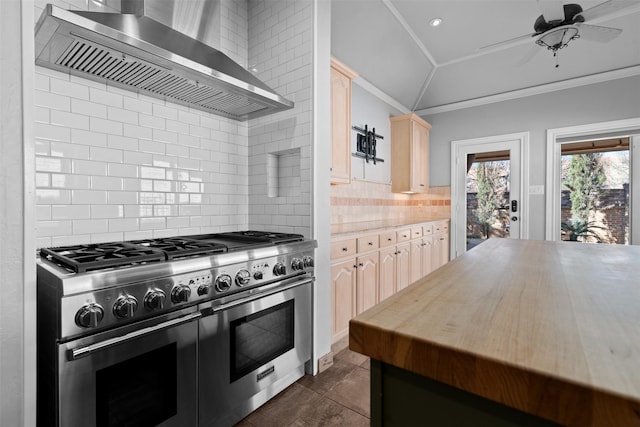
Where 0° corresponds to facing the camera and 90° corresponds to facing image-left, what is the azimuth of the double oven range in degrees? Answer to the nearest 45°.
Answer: approximately 315°

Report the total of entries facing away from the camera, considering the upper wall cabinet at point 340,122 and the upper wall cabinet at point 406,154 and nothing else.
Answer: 0

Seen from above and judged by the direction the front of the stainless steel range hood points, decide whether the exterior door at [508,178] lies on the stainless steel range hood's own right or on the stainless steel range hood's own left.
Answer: on the stainless steel range hood's own left

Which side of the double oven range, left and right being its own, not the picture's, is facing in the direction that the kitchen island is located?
front

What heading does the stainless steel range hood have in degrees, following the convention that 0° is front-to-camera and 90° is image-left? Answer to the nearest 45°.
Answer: approximately 315°

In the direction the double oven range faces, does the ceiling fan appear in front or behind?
in front

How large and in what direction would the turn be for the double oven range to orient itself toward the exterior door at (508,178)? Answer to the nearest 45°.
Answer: approximately 45° to its left

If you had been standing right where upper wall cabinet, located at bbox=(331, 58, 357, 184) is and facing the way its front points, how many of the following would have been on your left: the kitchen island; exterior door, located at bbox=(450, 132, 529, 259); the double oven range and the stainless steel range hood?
1
